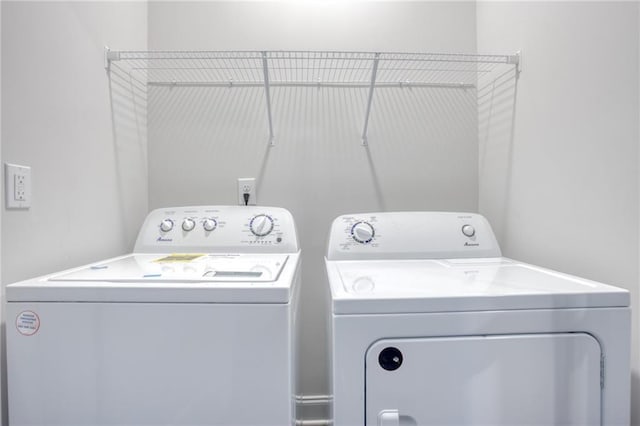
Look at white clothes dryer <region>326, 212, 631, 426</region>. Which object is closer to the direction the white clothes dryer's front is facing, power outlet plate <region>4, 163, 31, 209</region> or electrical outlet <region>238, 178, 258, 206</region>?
the power outlet plate

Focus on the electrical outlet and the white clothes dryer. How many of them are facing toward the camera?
2

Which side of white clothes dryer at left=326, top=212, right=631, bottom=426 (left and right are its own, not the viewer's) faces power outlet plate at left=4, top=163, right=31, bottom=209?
right

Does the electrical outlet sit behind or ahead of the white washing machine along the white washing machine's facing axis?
behind

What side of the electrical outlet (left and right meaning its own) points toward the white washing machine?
front

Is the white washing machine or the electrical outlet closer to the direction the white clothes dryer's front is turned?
the white washing machine

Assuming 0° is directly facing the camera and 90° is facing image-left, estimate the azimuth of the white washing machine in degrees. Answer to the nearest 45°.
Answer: approximately 0°

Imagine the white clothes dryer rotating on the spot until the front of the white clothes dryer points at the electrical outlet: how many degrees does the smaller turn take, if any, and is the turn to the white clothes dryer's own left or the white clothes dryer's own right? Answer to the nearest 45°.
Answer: approximately 135° to the white clothes dryer's own right
